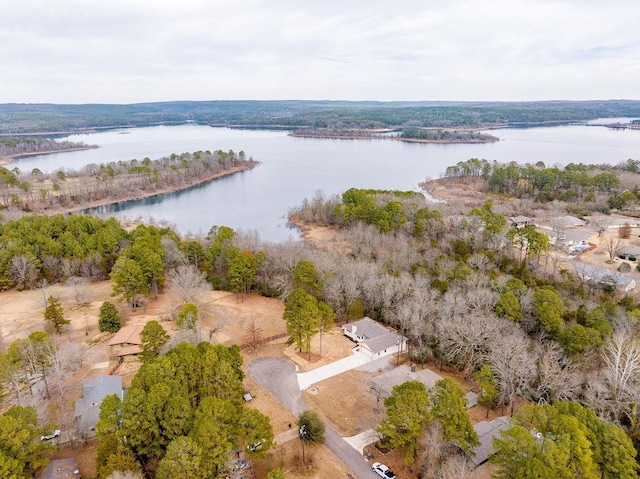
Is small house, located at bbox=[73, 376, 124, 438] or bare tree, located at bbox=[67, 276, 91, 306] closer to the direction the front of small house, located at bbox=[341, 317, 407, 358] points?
the small house

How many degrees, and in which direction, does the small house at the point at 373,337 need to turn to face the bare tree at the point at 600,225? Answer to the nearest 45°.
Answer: approximately 180°

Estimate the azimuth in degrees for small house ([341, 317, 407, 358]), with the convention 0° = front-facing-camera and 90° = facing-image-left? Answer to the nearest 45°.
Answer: approximately 45°

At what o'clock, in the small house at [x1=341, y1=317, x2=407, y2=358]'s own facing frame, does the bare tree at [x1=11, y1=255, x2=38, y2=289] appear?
The bare tree is roughly at 2 o'clock from the small house.

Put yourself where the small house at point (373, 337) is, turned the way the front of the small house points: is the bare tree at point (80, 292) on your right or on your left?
on your right

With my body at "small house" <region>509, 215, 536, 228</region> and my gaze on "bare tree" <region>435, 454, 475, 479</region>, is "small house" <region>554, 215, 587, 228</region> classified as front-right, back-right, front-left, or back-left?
back-left

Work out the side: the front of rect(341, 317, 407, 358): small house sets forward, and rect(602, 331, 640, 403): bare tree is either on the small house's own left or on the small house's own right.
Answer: on the small house's own left

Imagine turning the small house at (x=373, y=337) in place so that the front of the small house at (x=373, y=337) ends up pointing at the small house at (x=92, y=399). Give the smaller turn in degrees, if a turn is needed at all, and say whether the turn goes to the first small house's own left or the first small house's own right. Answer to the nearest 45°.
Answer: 0° — it already faces it

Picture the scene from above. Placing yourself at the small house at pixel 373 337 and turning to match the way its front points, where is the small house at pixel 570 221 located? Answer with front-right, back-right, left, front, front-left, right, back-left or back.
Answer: back

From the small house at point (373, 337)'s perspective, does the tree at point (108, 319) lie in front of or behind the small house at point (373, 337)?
in front

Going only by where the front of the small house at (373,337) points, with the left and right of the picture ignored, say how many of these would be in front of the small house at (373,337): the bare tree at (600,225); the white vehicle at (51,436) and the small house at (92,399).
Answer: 2

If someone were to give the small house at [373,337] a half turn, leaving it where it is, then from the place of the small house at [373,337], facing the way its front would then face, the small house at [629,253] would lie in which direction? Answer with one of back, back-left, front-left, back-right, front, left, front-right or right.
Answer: front

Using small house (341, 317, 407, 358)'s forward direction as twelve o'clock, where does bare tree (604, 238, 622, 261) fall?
The bare tree is roughly at 6 o'clock from the small house.

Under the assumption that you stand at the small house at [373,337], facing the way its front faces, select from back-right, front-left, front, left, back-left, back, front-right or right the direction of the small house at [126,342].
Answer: front-right

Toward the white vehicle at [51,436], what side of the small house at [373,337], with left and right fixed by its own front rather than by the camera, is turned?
front

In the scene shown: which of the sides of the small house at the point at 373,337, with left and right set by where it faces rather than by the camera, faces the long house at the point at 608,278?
back

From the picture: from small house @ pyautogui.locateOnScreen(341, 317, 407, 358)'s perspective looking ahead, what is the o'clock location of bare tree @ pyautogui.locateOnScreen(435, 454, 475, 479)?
The bare tree is roughly at 10 o'clock from the small house.
